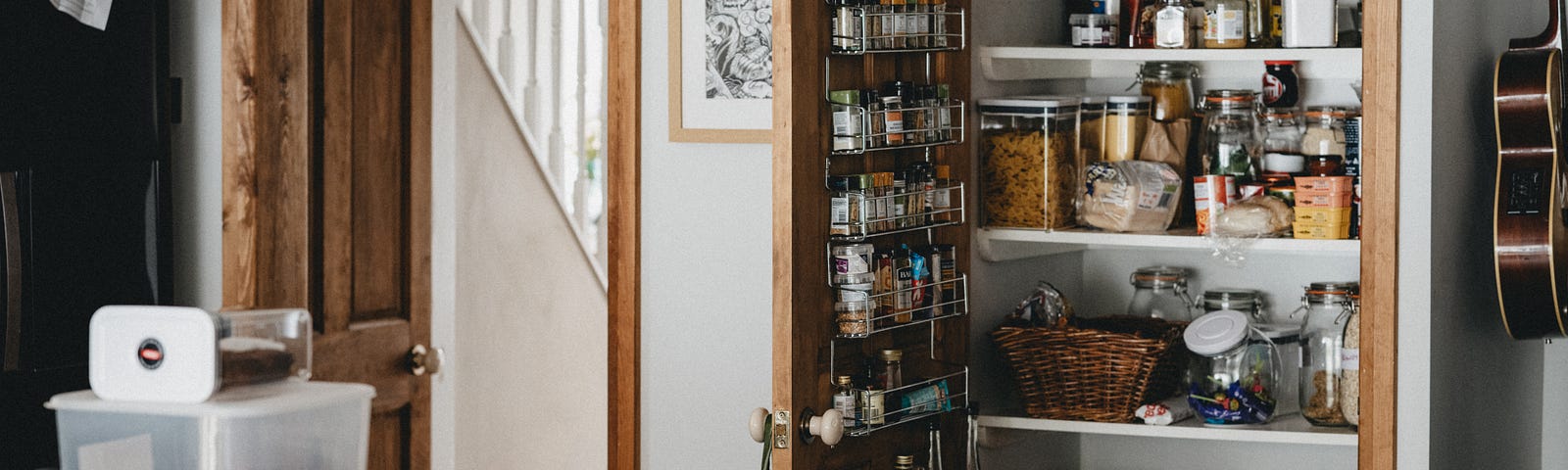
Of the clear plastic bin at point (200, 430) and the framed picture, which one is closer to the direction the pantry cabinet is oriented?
the clear plastic bin

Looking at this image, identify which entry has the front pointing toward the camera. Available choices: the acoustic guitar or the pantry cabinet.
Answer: the pantry cabinet

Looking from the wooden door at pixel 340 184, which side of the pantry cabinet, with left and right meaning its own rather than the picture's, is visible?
right

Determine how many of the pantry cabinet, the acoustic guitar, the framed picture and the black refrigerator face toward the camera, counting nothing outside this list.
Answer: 3

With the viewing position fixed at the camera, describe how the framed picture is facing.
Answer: facing the viewer

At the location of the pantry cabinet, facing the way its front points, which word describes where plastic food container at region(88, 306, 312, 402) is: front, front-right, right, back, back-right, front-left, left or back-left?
front-right

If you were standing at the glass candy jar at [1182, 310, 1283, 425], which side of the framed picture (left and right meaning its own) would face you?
left

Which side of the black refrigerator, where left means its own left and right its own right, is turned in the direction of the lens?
front

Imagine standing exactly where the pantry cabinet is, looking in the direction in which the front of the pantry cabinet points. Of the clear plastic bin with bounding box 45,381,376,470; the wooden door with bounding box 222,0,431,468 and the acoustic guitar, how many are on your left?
1

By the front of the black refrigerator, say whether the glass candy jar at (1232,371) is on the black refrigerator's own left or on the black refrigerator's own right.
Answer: on the black refrigerator's own left

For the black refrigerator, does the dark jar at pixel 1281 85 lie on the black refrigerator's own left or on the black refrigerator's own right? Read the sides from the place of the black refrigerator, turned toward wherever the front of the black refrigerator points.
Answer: on the black refrigerator's own left

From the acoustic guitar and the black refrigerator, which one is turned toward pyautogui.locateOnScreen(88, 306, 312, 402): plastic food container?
the black refrigerator
